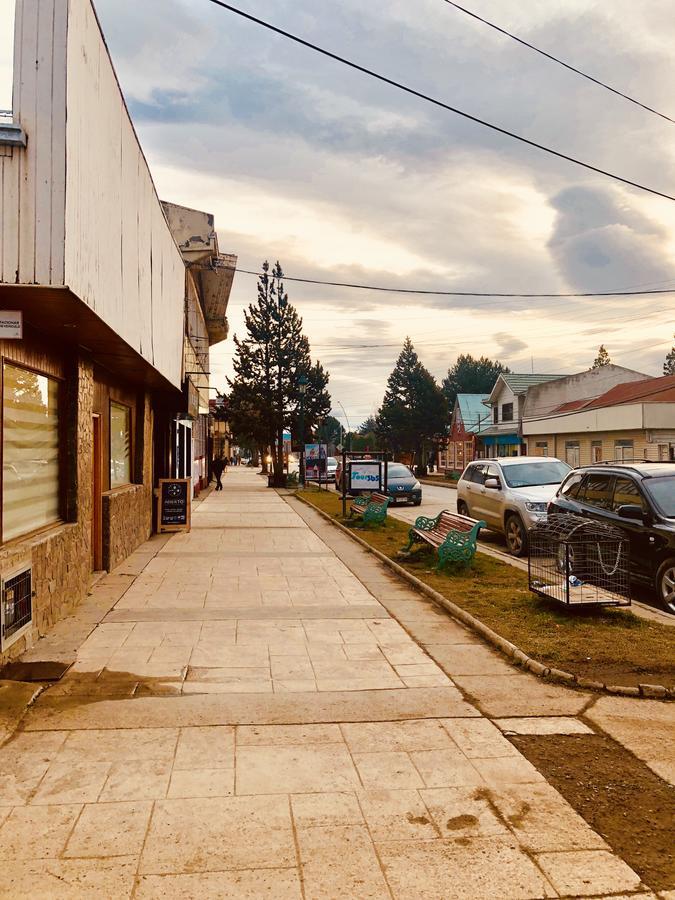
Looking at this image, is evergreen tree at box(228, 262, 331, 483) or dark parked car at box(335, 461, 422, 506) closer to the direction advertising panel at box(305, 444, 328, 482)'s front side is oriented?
the dark parked car

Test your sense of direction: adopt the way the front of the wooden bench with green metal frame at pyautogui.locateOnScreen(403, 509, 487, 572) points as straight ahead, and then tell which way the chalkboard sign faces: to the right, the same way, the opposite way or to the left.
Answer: to the left

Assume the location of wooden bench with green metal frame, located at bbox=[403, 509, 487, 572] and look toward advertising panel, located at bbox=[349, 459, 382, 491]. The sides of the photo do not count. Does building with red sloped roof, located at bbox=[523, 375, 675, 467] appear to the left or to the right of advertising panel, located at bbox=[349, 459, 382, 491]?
right

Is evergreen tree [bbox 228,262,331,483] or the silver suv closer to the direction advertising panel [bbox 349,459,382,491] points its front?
the silver suv

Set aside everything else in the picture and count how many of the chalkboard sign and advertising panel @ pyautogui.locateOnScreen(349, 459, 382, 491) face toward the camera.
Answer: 2
